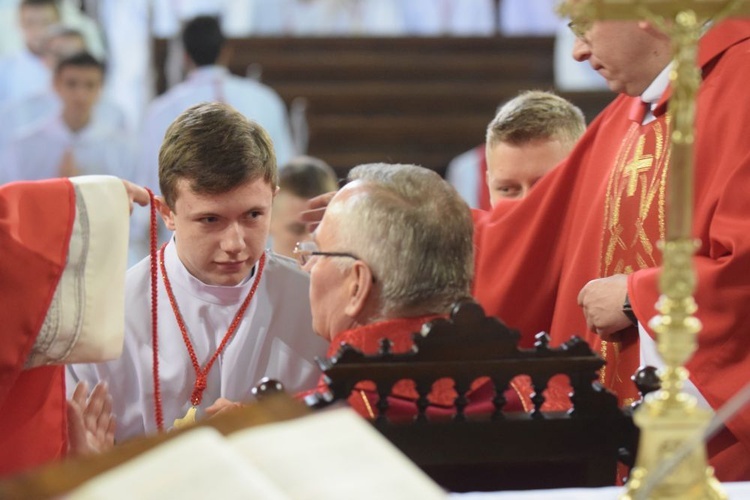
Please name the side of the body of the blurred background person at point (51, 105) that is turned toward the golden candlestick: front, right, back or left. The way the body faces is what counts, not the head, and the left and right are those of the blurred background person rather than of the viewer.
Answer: front

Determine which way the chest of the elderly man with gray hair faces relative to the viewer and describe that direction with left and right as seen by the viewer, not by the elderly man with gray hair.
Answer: facing away from the viewer and to the left of the viewer

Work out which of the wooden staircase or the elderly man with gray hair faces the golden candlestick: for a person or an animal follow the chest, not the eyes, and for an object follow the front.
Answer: the wooden staircase

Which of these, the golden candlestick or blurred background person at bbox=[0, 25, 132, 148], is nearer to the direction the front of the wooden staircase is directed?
the golden candlestick

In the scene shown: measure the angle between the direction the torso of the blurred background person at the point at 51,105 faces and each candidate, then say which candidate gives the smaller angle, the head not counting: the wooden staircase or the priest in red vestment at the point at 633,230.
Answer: the priest in red vestment

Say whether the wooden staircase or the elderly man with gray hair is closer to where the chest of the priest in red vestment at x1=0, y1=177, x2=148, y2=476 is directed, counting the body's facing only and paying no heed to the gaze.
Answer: the elderly man with gray hair

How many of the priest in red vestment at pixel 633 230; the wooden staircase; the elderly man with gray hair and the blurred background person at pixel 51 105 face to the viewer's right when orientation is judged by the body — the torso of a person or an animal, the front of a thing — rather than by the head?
0

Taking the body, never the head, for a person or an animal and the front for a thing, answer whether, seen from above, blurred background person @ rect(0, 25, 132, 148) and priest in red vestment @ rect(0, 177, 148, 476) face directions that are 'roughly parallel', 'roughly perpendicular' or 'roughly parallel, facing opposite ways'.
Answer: roughly perpendicular

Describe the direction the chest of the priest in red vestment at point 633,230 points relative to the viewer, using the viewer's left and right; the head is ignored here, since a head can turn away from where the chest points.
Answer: facing the viewer and to the left of the viewer

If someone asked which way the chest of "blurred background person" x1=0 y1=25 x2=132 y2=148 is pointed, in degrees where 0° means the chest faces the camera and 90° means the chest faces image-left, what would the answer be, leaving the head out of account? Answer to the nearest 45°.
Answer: approximately 0°

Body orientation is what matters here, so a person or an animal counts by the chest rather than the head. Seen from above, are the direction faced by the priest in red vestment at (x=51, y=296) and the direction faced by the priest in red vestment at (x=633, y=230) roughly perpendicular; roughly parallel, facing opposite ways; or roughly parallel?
roughly parallel, facing opposite ways

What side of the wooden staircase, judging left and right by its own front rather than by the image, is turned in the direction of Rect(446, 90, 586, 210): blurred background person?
front

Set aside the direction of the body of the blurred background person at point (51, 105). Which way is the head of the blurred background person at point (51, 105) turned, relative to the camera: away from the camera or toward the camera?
toward the camera

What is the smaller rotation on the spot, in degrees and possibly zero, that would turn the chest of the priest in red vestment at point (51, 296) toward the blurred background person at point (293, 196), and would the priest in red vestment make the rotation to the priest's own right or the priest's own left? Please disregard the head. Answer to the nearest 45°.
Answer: approximately 45° to the priest's own left

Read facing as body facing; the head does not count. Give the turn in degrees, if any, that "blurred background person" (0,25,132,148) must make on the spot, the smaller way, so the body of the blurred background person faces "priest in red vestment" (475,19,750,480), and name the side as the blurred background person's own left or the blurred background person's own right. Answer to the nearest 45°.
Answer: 0° — they already face them

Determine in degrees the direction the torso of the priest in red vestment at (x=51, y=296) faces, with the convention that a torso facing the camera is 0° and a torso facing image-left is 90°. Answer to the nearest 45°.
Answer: approximately 270°

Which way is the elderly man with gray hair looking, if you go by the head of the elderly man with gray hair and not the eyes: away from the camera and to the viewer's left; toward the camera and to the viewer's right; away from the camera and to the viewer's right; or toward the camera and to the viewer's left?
away from the camera and to the viewer's left

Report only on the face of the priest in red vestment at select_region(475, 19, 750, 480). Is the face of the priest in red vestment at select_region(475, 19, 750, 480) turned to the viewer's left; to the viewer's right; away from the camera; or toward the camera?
to the viewer's left

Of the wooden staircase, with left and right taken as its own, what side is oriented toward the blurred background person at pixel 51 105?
right
